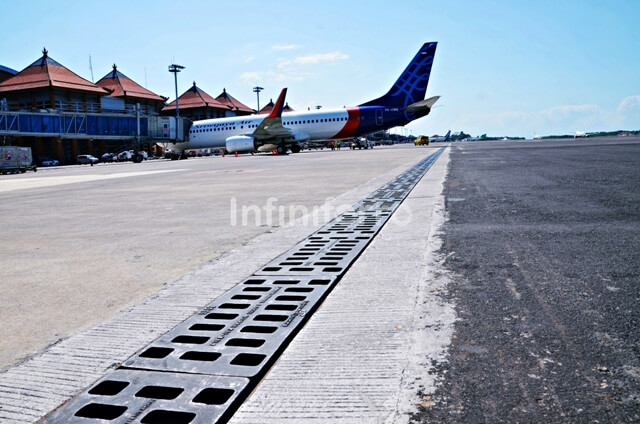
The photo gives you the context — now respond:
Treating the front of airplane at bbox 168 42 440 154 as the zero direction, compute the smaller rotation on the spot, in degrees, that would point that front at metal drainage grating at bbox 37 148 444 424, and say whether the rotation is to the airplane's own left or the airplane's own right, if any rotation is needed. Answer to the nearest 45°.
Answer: approximately 90° to the airplane's own left

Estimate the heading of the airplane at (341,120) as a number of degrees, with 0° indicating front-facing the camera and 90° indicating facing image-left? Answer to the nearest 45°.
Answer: approximately 90°
